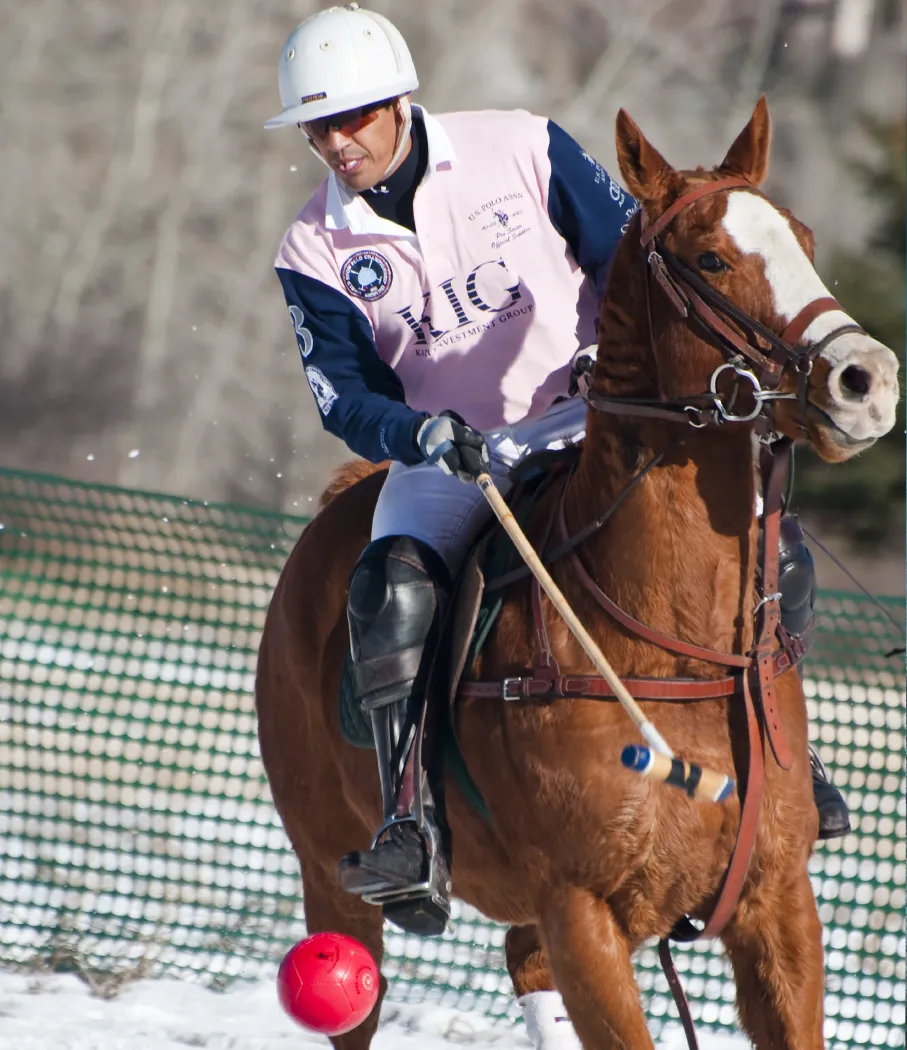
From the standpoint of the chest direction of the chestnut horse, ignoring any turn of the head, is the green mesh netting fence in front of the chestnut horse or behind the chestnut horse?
behind

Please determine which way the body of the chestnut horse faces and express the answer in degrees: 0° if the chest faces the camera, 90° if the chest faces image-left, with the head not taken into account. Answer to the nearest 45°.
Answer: approximately 315°
